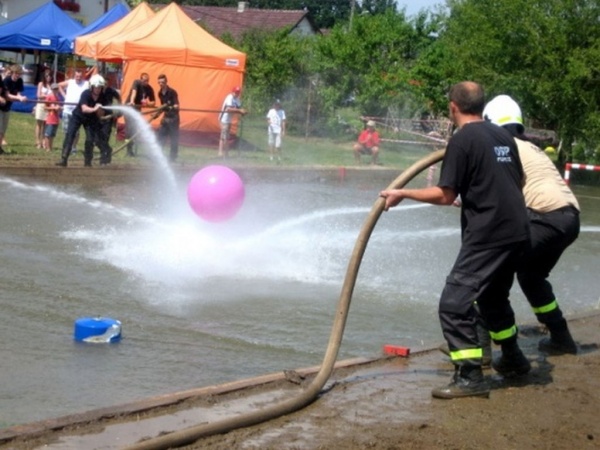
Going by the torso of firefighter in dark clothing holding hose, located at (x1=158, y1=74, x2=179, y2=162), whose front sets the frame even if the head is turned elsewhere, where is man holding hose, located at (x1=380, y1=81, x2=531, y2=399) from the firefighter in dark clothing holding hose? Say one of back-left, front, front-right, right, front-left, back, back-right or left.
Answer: front-left

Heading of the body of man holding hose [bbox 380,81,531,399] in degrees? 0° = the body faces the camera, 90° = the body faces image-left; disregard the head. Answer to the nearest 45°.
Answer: approximately 135°

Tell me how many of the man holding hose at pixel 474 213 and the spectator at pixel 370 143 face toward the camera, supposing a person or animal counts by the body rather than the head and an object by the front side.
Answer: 1

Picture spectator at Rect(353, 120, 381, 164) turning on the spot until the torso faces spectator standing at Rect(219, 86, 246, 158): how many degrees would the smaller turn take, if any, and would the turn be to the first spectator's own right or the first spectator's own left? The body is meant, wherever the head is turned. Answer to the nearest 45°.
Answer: approximately 45° to the first spectator's own right

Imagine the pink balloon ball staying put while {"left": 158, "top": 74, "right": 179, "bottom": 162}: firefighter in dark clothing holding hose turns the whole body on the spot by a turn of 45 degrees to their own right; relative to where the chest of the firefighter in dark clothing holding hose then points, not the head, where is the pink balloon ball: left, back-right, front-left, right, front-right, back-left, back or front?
left

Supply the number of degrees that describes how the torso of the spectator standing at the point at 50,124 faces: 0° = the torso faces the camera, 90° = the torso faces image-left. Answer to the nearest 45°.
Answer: approximately 315°

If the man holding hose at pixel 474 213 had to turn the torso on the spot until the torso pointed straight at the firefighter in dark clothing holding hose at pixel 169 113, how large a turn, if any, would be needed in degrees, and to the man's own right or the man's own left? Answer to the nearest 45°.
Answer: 0° — they already face them

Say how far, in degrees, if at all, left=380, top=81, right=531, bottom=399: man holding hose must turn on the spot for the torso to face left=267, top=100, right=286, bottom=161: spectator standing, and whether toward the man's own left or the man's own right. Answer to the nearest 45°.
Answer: approximately 45° to the man's own right

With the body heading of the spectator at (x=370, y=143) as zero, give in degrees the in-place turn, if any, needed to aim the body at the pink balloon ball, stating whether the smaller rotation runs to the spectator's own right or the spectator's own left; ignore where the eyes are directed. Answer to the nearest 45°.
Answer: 0° — they already face it

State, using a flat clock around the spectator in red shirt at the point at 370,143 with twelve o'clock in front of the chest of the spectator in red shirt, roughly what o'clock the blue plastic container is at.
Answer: The blue plastic container is roughly at 12 o'clock from the spectator in red shirt.

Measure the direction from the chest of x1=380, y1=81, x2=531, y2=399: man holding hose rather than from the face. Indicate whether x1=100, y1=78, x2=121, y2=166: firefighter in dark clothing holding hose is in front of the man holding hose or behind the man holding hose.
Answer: in front

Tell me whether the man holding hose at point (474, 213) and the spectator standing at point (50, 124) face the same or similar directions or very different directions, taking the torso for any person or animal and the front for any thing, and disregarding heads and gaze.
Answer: very different directions

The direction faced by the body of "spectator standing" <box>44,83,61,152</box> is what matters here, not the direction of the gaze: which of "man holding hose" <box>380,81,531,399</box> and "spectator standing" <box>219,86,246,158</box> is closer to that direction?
the man holding hose

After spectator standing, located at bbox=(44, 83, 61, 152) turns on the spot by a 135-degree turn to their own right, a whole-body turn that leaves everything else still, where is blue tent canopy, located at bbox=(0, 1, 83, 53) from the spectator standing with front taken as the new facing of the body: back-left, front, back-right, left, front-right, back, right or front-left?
right

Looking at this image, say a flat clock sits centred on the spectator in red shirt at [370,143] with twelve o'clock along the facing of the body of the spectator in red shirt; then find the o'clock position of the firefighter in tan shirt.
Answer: The firefighter in tan shirt is roughly at 12 o'clock from the spectator in red shirt.

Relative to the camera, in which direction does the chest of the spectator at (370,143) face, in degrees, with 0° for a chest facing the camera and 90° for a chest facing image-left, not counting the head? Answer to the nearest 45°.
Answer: approximately 0°
